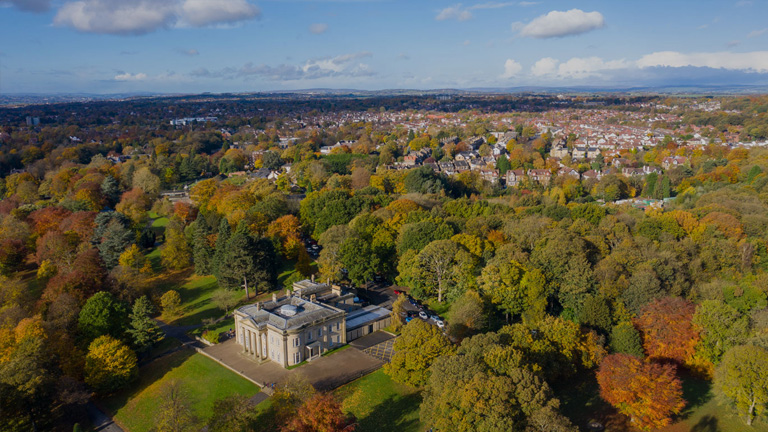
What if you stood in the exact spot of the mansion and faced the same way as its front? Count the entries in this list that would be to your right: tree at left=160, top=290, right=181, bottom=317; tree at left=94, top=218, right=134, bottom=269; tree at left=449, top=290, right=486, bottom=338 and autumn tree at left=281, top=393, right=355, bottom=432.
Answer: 2

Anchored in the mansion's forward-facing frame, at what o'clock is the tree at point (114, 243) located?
The tree is roughly at 3 o'clock from the mansion.

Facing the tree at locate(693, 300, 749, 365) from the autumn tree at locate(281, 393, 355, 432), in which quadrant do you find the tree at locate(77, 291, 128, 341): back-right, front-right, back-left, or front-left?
back-left

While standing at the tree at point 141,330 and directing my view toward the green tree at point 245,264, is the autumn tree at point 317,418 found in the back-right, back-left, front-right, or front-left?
back-right

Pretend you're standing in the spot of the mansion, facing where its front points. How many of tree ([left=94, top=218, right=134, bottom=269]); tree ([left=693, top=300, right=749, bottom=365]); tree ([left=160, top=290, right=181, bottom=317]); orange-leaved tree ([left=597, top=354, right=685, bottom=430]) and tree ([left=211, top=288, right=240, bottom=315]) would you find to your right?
3

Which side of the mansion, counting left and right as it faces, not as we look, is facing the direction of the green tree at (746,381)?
left

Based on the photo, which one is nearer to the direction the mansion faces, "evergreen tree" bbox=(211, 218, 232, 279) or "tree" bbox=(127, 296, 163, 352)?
the tree

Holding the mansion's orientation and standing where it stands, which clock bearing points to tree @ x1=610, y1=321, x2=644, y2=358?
The tree is roughly at 8 o'clock from the mansion.

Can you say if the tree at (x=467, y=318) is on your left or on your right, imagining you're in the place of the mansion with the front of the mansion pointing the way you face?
on your left

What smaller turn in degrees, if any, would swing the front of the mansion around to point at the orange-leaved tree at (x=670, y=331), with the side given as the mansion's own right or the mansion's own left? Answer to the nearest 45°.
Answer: approximately 135° to the mansion's own left

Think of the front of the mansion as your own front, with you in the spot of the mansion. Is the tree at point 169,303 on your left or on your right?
on your right

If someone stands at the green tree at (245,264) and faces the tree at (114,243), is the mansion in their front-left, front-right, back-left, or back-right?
back-left

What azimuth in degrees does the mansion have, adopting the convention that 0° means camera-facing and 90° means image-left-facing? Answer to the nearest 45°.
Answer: approximately 45°

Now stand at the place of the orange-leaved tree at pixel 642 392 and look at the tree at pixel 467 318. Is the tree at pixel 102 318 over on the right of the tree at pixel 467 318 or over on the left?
left
